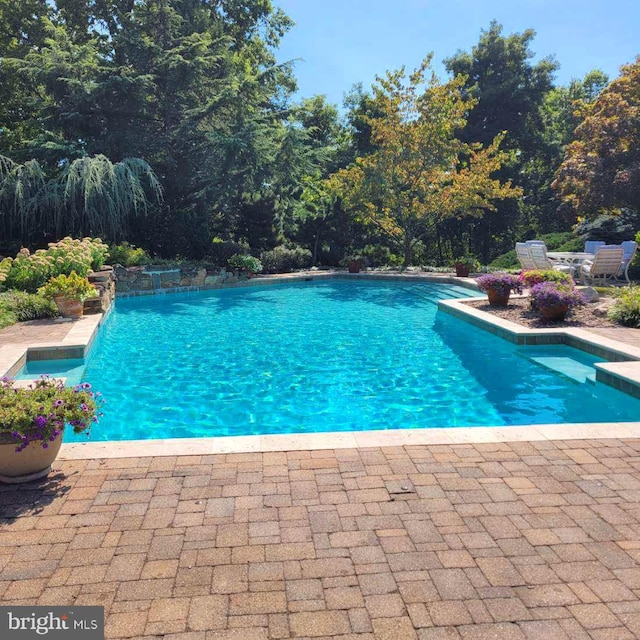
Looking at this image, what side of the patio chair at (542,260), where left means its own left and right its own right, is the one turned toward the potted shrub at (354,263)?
back

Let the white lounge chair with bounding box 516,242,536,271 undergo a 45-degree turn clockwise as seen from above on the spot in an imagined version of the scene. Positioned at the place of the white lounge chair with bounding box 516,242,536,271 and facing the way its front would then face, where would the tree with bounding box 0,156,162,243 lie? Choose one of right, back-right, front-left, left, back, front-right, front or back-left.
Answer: right

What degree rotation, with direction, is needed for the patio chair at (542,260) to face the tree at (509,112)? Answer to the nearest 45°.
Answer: approximately 135° to its left

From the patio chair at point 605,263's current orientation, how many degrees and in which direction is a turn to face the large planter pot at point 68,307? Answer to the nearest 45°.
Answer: approximately 90° to its left

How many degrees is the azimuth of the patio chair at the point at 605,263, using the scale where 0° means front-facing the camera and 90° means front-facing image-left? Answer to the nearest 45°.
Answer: approximately 135°

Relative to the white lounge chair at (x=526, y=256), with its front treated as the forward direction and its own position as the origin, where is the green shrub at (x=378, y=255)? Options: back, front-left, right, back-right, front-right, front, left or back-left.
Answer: back

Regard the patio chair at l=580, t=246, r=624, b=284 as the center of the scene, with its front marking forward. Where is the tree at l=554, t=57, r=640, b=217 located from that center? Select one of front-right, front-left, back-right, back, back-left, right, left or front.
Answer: front-right
